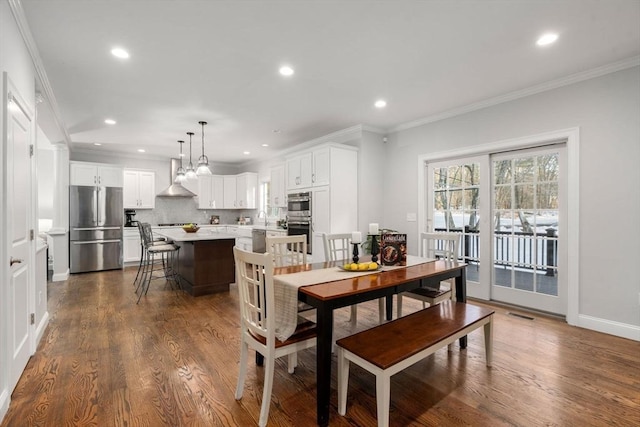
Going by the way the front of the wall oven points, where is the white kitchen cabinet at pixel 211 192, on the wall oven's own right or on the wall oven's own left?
on the wall oven's own right

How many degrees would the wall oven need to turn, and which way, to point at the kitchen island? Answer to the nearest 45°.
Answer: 0° — it already faces it

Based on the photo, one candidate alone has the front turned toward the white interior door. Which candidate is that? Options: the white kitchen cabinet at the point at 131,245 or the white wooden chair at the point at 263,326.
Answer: the white kitchen cabinet

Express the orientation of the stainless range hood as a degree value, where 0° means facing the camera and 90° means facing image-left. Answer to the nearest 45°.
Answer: approximately 0°

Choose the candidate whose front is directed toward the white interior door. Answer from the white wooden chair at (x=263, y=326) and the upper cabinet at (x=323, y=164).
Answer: the upper cabinet

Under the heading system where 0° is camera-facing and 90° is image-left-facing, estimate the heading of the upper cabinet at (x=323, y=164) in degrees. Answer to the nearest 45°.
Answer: approximately 45°

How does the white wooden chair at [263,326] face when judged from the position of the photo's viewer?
facing away from the viewer and to the right of the viewer

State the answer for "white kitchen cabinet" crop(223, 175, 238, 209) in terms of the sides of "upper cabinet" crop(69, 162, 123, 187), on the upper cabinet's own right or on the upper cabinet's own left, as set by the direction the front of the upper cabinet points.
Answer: on the upper cabinet's own left
